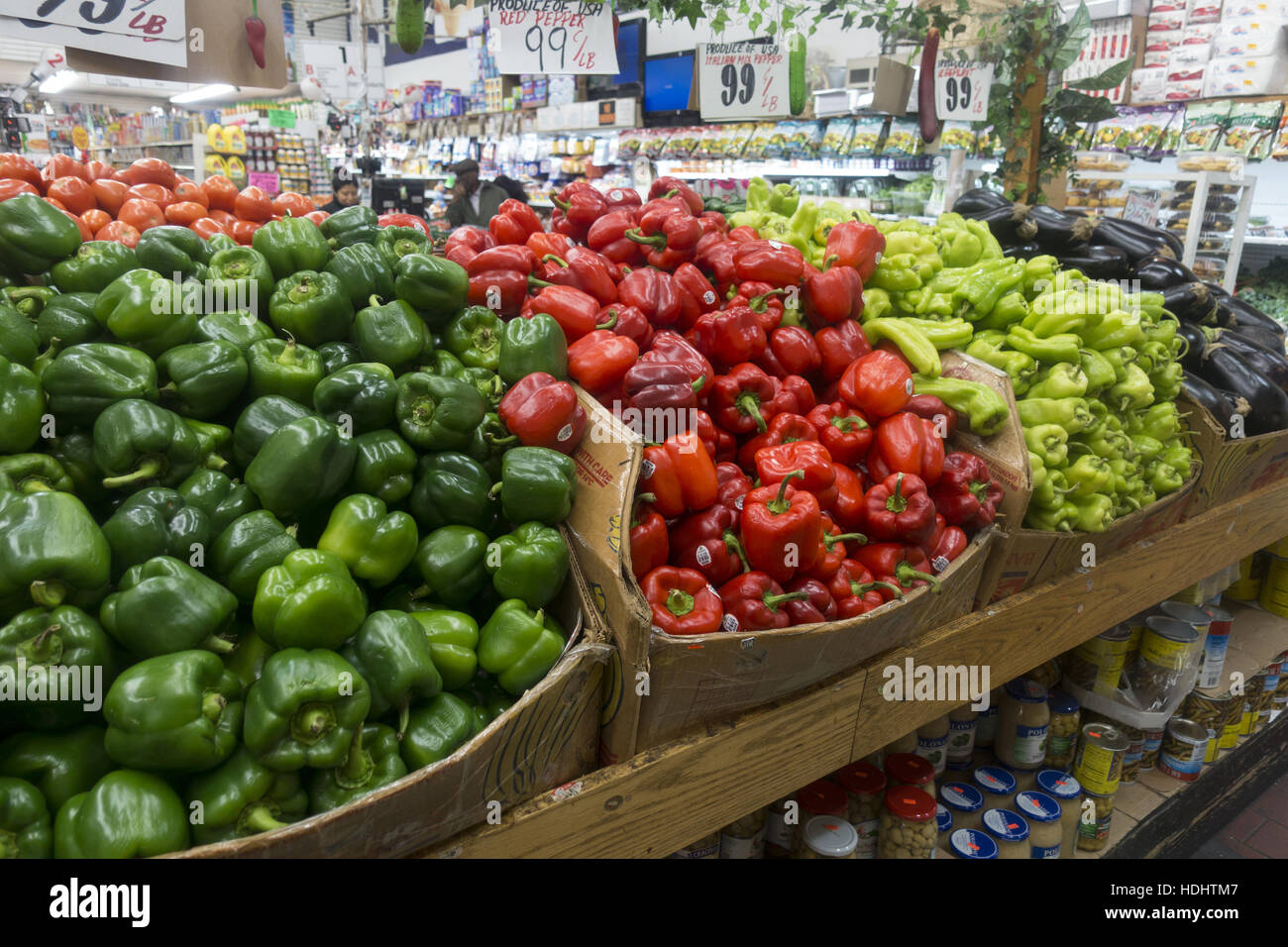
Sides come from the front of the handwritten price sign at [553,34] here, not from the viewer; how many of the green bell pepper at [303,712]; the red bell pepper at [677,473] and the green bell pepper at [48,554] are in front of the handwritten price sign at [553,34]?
3

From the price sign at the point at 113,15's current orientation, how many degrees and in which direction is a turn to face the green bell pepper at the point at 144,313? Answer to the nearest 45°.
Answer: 0° — it already faces it

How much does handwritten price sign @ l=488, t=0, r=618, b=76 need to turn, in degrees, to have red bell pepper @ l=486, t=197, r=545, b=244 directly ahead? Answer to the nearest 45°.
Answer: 0° — it already faces it

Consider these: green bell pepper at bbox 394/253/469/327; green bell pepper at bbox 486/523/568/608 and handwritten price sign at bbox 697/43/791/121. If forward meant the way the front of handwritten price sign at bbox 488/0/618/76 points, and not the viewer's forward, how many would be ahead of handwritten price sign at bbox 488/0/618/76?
2

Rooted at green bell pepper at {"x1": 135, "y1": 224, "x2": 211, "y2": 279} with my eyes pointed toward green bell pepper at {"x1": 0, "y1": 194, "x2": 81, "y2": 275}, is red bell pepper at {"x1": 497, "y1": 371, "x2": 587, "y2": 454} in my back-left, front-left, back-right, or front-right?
back-left

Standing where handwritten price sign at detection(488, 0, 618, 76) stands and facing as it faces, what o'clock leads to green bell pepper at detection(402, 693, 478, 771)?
The green bell pepper is roughly at 12 o'clock from the handwritten price sign.

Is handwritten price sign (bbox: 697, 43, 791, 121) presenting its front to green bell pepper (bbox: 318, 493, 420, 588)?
yes

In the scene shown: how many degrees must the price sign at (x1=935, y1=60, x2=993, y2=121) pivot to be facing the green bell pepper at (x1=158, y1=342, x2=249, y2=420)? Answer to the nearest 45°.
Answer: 0° — it already faces it

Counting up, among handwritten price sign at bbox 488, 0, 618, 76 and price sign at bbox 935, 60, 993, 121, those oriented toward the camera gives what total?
2

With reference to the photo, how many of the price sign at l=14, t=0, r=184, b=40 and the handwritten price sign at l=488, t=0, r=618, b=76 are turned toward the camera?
2

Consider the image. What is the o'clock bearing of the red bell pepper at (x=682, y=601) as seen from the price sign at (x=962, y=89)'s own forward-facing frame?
The red bell pepper is roughly at 12 o'clock from the price sign.
